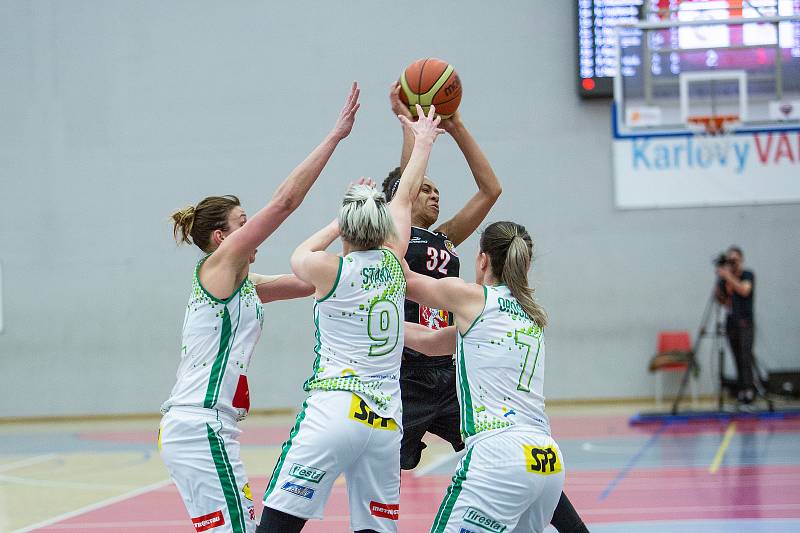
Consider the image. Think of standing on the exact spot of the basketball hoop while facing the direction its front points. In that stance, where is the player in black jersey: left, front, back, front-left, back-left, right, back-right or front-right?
front

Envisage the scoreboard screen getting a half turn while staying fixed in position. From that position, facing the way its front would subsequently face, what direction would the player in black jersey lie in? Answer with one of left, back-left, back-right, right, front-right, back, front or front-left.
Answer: back

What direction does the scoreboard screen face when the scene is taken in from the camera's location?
facing the viewer

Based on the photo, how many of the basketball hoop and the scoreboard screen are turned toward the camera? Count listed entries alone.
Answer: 2

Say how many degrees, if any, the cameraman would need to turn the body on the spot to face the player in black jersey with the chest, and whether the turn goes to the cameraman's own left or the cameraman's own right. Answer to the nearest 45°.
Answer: approximately 45° to the cameraman's own left

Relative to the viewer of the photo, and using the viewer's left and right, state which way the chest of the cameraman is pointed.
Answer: facing the viewer and to the left of the viewer

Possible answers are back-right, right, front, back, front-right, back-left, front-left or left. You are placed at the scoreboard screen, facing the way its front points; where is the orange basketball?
front

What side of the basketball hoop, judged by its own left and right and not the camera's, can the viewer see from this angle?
front

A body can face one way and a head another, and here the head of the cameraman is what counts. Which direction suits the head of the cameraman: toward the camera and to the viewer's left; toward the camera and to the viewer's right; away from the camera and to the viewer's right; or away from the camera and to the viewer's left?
toward the camera and to the viewer's left
